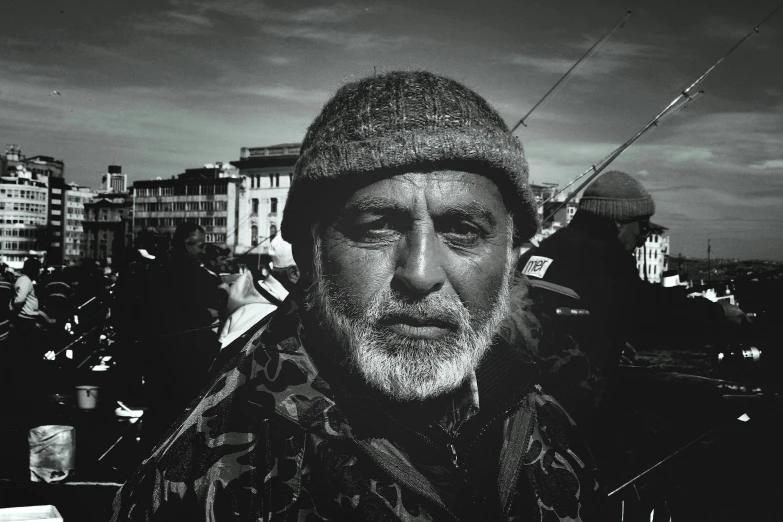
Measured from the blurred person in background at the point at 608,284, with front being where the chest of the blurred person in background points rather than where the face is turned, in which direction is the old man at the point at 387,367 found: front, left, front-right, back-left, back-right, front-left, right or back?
back-right

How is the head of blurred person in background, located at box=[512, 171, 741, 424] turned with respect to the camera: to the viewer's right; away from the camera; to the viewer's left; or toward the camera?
to the viewer's right

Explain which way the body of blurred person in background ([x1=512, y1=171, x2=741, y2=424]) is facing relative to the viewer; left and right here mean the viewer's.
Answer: facing away from the viewer and to the right of the viewer

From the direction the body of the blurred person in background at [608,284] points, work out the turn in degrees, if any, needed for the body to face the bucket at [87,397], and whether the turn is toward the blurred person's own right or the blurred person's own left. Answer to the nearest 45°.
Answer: approximately 135° to the blurred person's own left
